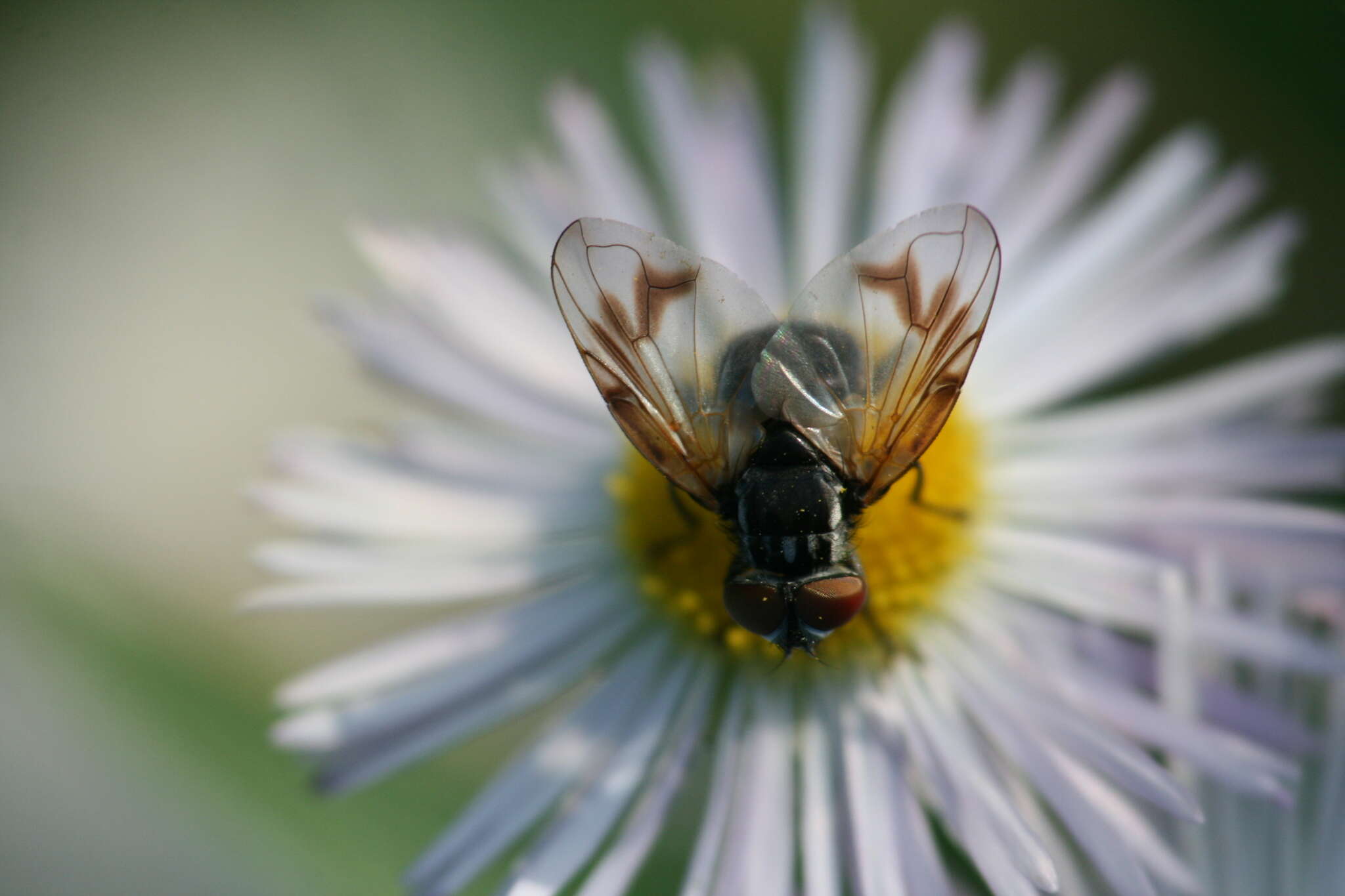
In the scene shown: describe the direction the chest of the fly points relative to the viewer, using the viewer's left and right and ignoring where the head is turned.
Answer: facing the viewer
